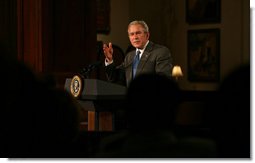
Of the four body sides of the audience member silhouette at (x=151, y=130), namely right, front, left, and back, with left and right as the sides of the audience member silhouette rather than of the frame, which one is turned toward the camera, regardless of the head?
back

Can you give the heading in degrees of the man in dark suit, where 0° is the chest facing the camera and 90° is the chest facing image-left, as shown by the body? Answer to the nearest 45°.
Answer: approximately 45°

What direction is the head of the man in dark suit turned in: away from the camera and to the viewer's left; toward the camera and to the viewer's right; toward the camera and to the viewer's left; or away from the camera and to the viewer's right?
toward the camera and to the viewer's left

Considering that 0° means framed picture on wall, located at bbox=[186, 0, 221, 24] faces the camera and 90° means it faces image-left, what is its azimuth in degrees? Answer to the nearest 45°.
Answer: approximately 0°

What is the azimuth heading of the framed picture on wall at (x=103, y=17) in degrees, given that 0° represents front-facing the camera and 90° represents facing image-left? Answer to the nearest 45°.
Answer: approximately 0°

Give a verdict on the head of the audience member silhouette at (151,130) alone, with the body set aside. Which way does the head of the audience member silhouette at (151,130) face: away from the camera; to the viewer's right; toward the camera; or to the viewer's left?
away from the camera
